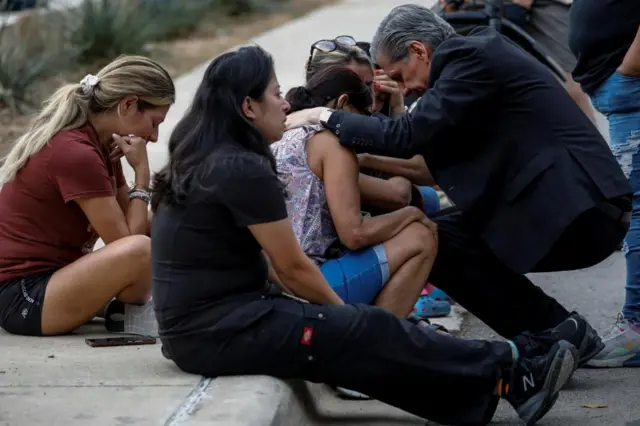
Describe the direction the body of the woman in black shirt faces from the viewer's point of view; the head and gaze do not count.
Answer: to the viewer's right

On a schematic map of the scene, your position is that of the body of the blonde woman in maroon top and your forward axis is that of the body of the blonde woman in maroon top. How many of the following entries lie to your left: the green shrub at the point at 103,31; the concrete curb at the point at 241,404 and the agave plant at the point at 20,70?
2

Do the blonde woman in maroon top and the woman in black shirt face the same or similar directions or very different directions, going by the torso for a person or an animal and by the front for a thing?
same or similar directions

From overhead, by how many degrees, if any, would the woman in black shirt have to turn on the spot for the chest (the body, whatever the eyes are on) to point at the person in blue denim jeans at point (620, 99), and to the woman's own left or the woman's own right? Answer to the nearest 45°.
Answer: approximately 45° to the woman's own left

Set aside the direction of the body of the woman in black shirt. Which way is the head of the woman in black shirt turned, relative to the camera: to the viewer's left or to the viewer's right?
to the viewer's right

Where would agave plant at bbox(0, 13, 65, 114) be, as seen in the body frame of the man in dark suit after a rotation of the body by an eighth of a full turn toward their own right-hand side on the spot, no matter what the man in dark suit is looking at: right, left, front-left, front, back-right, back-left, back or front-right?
front

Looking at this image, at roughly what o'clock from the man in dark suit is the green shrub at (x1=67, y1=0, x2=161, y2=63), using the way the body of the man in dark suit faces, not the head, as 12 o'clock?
The green shrub is roughly at 2 o'clock from the man in dark suit.

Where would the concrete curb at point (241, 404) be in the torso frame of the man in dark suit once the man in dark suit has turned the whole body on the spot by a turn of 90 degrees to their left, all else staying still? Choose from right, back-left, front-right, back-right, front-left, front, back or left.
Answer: front-right

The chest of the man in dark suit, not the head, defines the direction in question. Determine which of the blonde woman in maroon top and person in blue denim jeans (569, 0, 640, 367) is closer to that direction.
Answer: the blonde woman in maroon top

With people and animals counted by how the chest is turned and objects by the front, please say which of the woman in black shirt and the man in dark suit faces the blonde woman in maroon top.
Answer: the man in dark suit

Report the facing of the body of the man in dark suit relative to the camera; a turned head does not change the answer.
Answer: to the viewer's left

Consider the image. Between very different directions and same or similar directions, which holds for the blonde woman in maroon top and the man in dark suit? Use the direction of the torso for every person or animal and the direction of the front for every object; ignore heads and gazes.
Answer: very different directions

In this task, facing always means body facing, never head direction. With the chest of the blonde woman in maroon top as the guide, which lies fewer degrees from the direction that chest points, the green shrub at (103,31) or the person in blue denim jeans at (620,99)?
the person in blue denim jeans
